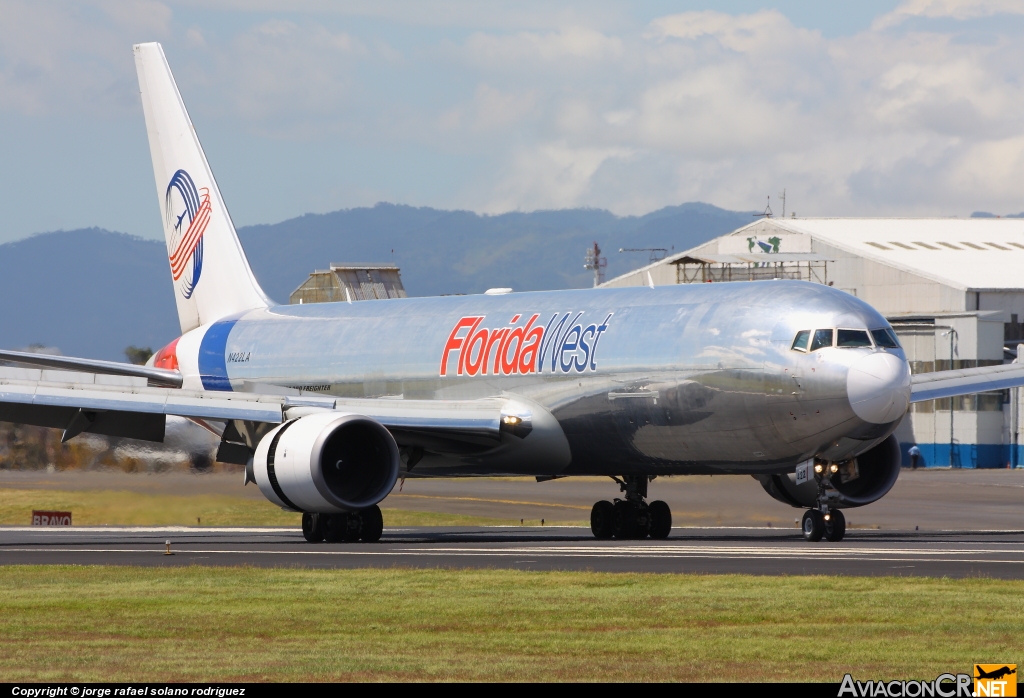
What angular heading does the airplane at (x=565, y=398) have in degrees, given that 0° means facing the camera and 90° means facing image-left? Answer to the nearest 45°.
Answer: approximately 315°
